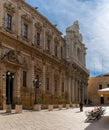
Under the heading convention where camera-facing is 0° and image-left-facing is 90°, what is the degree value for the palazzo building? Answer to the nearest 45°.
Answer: approximately 315°
